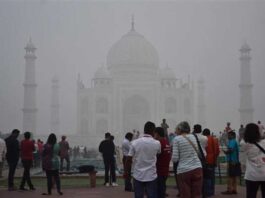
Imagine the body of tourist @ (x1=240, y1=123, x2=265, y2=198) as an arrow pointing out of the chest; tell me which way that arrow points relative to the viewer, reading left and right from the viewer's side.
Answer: facing away from the viewer

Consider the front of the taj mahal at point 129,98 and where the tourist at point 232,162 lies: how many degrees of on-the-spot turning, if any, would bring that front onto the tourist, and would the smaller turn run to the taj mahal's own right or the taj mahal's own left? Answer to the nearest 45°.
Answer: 0° — it already faces them

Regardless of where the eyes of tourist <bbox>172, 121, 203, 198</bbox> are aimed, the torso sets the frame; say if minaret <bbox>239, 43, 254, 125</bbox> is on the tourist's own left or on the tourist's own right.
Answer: on the tourist's own right

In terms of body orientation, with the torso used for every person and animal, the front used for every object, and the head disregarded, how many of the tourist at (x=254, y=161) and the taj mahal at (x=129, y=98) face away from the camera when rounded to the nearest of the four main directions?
1

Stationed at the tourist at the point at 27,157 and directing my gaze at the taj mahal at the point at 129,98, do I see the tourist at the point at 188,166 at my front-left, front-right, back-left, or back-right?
back-right

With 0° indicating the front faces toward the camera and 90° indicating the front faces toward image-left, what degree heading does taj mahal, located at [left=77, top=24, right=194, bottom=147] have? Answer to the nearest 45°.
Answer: approximately 0°

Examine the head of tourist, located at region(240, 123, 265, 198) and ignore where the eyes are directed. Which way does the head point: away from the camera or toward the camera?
away from the camera

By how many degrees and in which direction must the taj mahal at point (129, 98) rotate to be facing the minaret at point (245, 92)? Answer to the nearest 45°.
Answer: approximately 90° to its left

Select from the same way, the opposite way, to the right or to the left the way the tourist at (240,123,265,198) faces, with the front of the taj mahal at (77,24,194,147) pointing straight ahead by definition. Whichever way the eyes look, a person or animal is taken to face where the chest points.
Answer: the opposite way

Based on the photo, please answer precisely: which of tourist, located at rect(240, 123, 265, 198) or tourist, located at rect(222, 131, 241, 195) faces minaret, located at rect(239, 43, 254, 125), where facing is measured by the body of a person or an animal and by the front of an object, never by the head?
tourist, located at rect(240, 123, 265, 198)

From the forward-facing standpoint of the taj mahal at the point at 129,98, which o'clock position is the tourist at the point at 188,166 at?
The tourist is roughly at 12 o'clock from the taj mahal.

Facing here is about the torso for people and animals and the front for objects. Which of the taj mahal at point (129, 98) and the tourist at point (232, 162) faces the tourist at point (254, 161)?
the taj mahal
